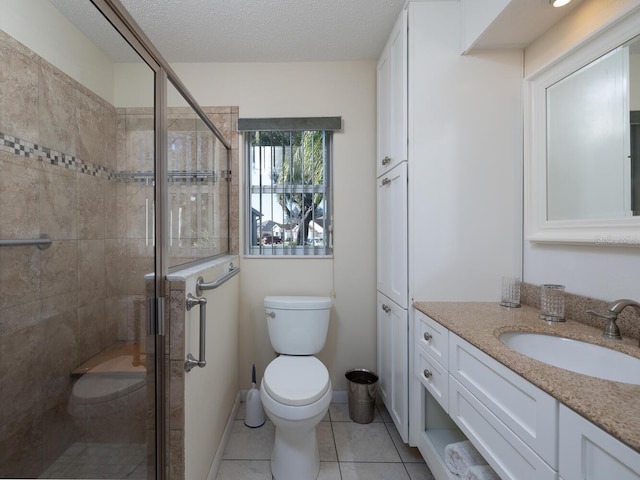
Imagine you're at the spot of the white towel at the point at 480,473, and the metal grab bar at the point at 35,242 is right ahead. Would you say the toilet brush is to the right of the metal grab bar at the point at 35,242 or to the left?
right

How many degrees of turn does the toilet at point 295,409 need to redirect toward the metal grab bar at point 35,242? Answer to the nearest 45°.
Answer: approximately 45° to its right

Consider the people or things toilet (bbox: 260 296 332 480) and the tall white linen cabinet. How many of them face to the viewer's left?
1

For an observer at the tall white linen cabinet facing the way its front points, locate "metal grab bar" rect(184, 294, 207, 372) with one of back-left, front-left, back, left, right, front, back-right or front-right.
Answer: front-left

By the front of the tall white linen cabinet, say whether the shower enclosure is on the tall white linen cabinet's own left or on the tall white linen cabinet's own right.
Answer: on the tall white linen cabinet's own left

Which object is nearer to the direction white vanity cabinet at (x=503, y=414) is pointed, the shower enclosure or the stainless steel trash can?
the shower enclosure

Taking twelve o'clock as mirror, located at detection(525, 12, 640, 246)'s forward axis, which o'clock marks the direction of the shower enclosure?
The shower enclosure is roughly at 12 o'clock from the mirror.

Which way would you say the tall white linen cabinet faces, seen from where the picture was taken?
facing to the left of the viewer
